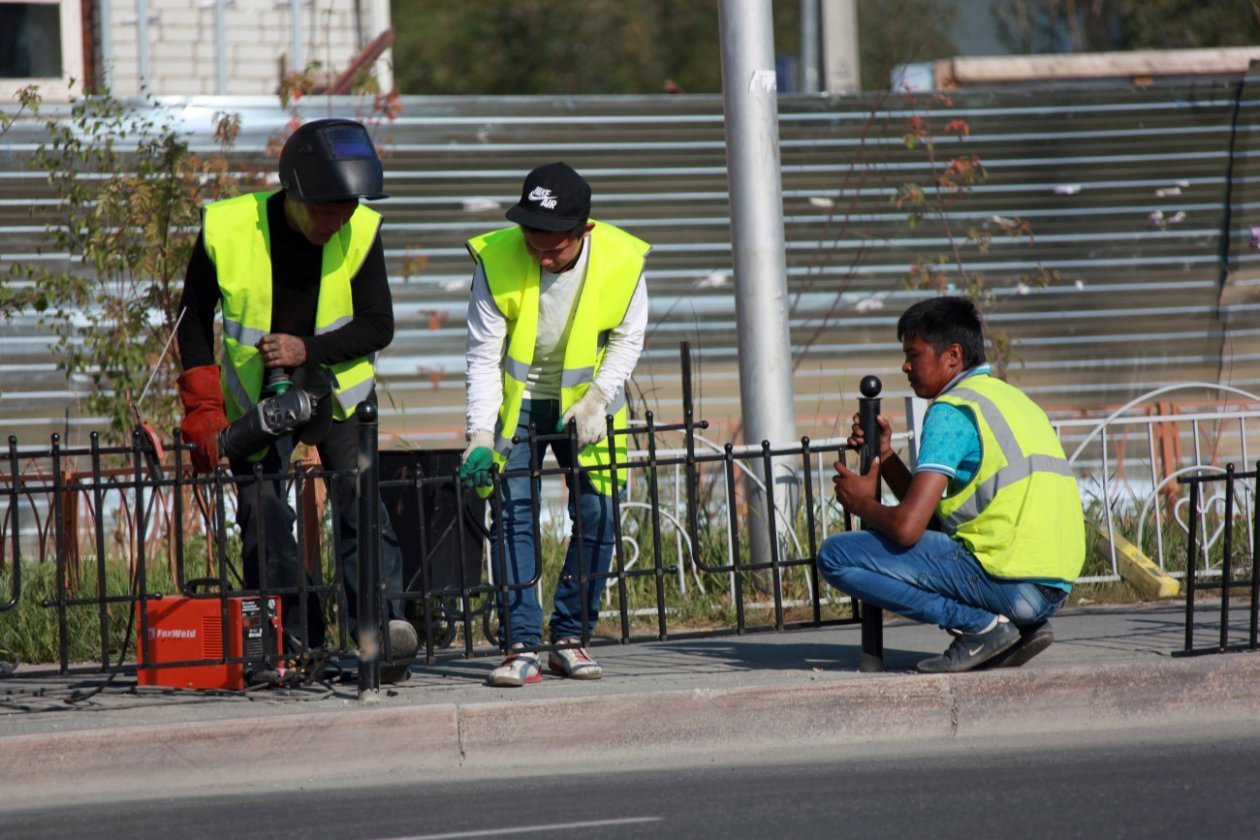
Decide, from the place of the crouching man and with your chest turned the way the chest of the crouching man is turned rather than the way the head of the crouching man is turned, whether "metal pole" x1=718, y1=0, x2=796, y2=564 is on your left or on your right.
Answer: on your right

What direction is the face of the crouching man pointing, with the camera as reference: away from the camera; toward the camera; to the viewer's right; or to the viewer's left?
to the viewer's left

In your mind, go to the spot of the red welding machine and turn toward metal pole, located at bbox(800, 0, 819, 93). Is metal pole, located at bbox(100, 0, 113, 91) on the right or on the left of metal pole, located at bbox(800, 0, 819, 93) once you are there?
left

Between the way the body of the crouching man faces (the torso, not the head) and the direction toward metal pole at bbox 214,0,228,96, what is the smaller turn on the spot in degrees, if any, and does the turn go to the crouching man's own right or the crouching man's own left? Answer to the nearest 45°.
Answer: approximately 45° to the crouching man's own right

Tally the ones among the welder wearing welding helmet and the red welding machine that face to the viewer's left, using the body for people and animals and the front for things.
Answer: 0

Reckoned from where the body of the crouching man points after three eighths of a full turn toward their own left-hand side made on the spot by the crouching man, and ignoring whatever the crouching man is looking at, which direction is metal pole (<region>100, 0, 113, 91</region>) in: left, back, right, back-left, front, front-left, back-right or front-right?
back

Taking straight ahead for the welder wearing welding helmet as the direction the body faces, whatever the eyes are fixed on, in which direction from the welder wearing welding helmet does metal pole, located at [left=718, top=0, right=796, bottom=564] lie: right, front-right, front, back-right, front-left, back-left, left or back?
left

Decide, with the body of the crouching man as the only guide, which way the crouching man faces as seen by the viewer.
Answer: to the viewer's left

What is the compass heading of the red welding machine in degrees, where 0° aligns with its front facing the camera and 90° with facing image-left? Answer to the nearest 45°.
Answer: approximately 315°

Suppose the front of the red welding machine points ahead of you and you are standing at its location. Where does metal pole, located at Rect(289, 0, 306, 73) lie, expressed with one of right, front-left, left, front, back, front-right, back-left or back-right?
back-left

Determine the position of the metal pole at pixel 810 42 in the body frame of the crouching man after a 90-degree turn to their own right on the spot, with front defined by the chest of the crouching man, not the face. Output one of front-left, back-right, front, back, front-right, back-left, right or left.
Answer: front

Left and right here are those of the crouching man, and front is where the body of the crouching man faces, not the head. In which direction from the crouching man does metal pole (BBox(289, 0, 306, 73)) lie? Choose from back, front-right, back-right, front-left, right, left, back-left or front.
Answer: front-right

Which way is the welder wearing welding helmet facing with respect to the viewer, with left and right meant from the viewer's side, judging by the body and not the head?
facing the viewer and to the right of the viewer

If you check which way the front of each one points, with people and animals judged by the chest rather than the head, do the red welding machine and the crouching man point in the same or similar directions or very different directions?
very different directions

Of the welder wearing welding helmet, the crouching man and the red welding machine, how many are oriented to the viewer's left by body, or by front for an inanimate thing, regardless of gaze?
1

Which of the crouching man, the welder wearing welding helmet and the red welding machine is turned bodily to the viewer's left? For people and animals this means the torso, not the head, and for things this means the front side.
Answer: the crouching man
